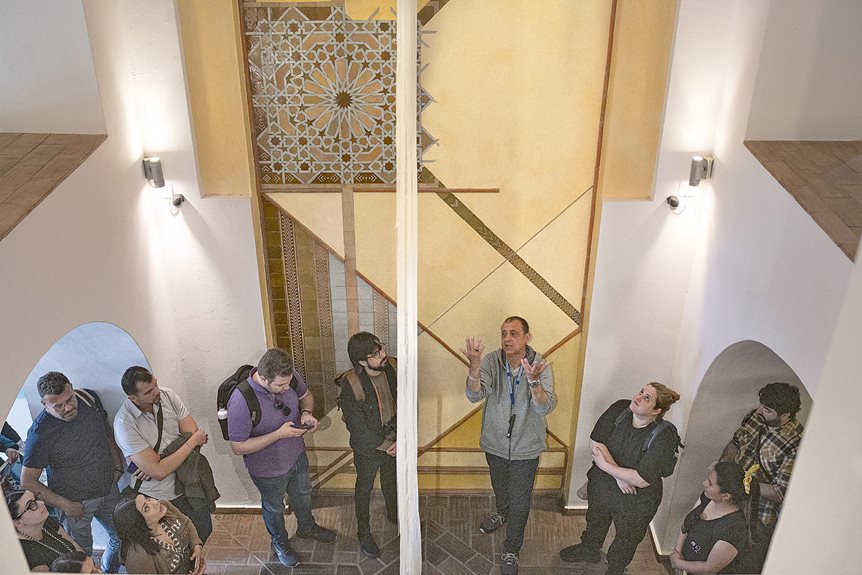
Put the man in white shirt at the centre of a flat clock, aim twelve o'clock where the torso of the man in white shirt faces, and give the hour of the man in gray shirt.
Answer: The man in gray shirt is roughly at 11 o'clock from the man in white shirt.

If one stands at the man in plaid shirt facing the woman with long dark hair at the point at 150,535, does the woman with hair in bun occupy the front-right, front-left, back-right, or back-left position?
front-right

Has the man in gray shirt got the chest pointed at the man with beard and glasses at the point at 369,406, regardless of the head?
no

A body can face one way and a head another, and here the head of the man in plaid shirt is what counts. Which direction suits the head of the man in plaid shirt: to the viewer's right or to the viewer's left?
to the viewer's left

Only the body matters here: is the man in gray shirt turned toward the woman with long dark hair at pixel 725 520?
no

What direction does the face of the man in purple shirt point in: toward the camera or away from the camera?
toward the camera

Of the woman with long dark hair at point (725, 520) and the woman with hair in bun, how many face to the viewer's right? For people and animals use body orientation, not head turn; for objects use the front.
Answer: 0

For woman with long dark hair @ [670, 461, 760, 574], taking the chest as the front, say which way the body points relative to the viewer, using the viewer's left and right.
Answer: facing the viewer and to the left of the viewer

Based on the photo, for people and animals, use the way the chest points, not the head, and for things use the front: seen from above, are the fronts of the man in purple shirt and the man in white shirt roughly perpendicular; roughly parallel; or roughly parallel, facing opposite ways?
roughly parallel

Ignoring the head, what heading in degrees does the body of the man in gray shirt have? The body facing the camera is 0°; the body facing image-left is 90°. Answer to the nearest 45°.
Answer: approximately 0°

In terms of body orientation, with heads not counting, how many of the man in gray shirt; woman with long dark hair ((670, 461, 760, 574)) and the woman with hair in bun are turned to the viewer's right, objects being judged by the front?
0

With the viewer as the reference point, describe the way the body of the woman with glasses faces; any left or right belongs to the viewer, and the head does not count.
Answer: facing the viewer and to the right of the viewer
